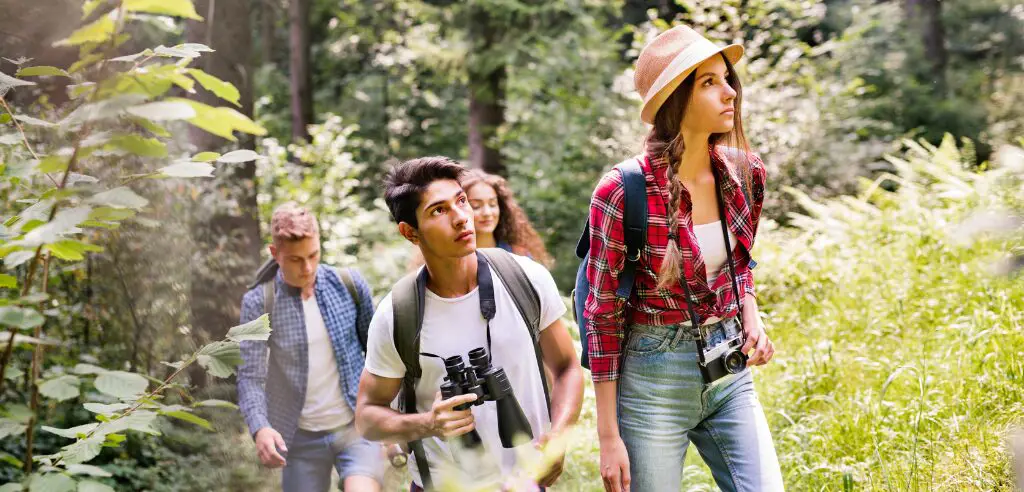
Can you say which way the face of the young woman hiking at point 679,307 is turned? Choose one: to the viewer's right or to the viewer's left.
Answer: to the viewer's right

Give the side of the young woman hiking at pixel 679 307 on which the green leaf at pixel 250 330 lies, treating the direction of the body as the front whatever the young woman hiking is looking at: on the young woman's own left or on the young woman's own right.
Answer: on the young woman's own right

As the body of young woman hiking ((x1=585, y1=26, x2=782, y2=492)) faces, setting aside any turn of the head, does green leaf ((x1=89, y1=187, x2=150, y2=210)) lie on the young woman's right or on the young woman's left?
on the young woman's right

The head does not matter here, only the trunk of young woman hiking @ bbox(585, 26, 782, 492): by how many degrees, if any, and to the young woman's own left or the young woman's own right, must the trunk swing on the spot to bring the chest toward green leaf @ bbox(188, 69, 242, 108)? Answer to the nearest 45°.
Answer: approximately 90° to the young woman's own right

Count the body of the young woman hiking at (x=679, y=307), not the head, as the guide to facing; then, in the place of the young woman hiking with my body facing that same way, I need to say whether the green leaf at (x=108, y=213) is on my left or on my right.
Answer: on my right

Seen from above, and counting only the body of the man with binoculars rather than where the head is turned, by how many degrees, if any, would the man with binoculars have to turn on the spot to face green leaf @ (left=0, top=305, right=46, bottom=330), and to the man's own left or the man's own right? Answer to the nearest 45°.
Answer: approximately 45° to the man's own right

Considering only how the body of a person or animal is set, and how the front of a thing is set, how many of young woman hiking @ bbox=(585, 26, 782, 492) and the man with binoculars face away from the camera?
0

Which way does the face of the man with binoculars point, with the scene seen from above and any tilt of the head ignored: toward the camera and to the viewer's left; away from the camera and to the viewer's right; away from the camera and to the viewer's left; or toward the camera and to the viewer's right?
toward the camera and to the viewer's right

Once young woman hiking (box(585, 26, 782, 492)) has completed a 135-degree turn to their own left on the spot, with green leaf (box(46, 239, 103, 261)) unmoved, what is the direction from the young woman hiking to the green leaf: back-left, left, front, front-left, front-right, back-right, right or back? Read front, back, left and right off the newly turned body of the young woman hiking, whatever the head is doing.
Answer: back-left

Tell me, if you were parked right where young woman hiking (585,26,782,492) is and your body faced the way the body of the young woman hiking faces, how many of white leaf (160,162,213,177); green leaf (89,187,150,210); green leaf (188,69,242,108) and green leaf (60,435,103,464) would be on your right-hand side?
4

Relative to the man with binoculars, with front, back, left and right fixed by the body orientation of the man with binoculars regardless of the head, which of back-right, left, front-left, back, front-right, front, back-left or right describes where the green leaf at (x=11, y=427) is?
front-right

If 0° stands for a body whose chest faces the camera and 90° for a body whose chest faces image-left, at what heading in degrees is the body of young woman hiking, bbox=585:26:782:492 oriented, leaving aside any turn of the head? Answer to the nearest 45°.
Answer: approximately 315°

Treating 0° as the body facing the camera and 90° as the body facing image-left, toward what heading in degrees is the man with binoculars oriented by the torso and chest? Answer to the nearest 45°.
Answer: approximately 0°

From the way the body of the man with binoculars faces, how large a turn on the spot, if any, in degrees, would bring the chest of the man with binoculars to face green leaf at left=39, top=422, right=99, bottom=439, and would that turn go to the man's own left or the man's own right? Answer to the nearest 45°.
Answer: approximately 45° to the man's own right
